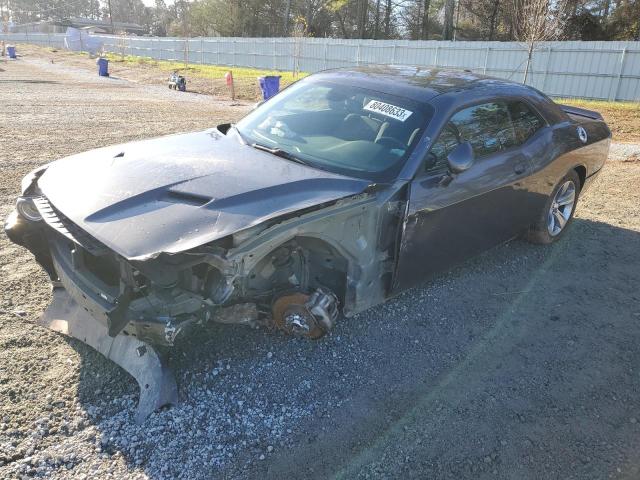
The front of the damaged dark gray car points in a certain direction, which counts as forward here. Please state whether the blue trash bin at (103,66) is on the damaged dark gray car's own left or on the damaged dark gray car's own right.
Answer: on the damaged dark gray car's own right

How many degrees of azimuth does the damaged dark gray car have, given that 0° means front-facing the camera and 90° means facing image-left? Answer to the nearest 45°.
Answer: approximately 45°

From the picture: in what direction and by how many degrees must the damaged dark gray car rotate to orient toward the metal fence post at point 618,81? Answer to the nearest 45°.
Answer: approximately 180°

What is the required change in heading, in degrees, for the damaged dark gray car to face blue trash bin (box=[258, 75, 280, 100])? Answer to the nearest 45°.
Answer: approximately 135° to its right
